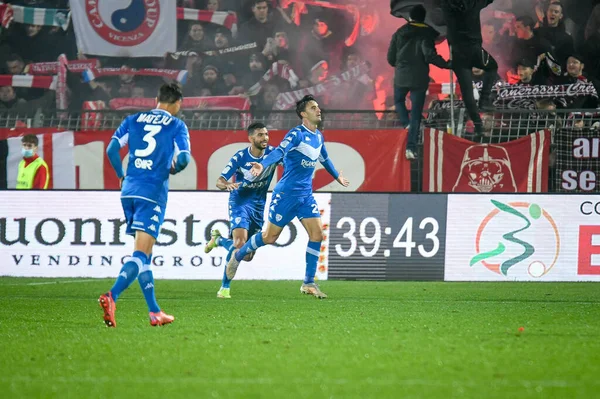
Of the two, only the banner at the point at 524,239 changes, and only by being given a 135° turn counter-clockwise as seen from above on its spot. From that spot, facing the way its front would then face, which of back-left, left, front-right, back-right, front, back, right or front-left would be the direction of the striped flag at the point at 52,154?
back-left

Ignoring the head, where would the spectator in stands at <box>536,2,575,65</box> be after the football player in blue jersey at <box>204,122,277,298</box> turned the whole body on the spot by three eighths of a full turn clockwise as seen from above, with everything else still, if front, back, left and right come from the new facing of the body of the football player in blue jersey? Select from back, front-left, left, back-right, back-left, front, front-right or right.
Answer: back-right

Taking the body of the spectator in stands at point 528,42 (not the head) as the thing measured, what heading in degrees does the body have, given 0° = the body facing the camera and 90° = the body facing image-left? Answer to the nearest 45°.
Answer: approximately 45°

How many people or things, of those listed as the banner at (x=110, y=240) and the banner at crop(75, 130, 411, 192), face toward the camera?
2

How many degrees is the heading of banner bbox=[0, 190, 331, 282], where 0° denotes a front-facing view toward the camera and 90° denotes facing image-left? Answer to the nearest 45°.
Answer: approximately 0°

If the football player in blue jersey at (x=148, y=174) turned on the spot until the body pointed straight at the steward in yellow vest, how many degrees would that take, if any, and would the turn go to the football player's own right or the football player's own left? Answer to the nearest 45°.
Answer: approximately 45° to the football player's own left

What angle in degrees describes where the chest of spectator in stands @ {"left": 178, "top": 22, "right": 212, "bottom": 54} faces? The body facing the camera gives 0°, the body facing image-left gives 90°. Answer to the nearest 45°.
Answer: approximately 0°

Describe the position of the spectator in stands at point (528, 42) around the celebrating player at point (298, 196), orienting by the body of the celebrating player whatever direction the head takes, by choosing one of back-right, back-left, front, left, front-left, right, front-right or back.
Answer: left

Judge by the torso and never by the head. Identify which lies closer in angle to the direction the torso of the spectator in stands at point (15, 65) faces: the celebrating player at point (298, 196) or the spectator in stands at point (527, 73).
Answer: the celebrating player

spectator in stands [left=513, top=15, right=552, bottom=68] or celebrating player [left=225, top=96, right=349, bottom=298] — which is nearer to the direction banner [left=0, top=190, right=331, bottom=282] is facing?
the celebrating player

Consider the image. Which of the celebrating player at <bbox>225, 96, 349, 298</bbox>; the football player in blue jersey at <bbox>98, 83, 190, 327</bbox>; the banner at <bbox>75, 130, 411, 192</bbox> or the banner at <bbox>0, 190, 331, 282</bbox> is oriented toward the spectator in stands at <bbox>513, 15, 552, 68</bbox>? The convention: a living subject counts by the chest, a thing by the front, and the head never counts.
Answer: the football player in blue jersey
